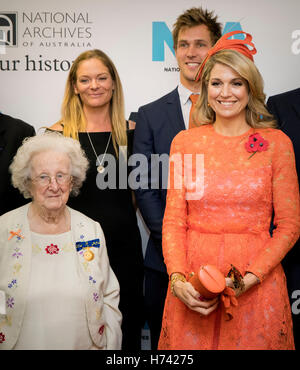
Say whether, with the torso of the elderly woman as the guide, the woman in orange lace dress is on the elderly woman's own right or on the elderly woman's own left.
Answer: on the elderly woman's own left

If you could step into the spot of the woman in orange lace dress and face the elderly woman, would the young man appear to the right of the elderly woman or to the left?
right

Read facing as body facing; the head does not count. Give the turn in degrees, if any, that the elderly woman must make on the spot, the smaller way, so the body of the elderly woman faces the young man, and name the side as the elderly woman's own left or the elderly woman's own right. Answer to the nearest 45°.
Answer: approximately 135° to the elderly woman's own left

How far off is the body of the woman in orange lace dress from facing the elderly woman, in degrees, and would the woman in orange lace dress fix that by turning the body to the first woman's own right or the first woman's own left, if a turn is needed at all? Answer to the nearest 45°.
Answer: approximately 90° to the first woman's own right

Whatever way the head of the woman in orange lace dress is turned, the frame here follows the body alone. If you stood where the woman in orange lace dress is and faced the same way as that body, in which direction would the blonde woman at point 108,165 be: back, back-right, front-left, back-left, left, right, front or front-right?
back-right
